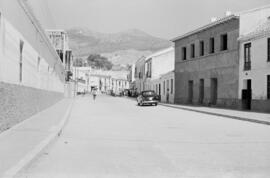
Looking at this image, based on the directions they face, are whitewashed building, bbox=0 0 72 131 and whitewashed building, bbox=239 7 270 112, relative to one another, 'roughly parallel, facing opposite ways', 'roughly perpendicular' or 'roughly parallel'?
roughly parallel, facing opposite ways

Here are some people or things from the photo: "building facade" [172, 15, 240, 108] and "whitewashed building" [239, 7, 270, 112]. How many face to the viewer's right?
0

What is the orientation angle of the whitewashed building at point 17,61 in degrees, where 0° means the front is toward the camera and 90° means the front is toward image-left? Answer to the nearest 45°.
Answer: approximately 270°

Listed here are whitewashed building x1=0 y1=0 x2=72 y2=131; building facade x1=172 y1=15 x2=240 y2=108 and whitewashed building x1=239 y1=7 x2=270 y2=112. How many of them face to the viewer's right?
1

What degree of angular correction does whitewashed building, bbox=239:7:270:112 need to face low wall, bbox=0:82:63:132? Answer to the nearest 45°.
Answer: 0° — it already faces it

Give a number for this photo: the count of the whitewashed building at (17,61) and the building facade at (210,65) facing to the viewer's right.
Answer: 1

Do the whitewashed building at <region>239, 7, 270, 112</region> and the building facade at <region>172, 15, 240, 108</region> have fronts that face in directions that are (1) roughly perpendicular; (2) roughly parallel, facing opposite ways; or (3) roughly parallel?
roughly parallel

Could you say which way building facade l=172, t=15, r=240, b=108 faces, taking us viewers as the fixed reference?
facing the viewer and to the left of the viewer

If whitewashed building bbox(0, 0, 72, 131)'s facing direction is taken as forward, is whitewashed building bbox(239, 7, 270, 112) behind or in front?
in front

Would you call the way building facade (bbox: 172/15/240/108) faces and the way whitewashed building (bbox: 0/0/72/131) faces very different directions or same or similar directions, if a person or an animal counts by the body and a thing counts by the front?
very different directions

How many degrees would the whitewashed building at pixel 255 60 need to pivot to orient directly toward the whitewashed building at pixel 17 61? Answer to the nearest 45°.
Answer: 0° — it already faces it

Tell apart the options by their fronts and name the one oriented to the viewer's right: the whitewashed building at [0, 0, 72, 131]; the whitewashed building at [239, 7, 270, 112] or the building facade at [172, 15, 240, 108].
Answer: the whitewashed building at [0, 0, 72, 131]
